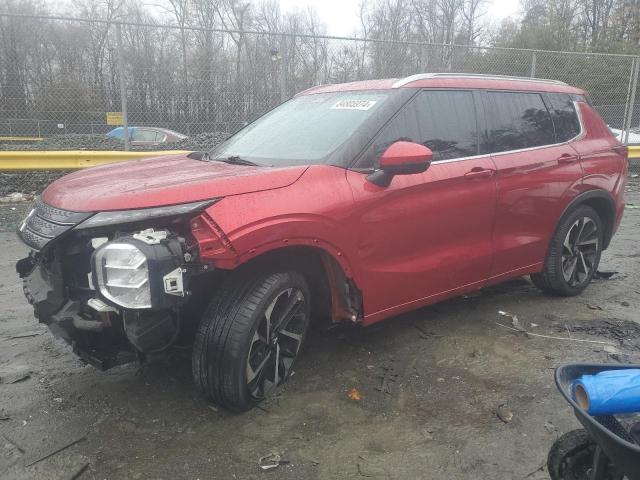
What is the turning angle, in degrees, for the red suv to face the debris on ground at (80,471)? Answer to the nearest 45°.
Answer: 0° — it already faces it

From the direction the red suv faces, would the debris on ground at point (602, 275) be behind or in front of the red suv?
behind

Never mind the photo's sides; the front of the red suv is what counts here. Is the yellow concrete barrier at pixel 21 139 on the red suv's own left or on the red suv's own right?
on the red suv's own right

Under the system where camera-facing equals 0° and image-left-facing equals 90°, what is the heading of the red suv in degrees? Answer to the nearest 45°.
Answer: approximately 45°

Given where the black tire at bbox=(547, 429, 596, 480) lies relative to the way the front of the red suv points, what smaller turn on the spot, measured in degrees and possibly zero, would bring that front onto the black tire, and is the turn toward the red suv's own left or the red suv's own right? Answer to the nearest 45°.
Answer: approximately 90° to the red suv's own left

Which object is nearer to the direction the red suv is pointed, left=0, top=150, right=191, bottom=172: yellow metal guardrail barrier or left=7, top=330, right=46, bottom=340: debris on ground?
the debris on ground

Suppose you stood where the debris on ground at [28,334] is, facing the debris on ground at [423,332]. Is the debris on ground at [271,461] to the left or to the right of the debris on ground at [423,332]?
right
